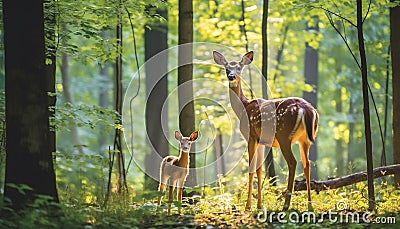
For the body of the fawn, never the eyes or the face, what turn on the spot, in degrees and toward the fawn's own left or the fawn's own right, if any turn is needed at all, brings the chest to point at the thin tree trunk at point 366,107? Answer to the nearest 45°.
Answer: approximately 45° to the fawn's own left

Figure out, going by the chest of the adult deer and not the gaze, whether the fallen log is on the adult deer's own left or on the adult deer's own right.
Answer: on the adult deer's own right

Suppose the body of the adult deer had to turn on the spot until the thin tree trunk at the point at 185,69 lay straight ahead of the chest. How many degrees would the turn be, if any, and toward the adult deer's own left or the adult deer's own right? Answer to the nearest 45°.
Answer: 0° — it already faces it

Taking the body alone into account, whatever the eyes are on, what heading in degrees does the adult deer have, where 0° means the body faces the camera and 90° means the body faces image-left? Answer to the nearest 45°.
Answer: approximately 135°

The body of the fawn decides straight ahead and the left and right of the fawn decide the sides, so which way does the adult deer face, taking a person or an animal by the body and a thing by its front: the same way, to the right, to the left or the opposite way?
the opposite way

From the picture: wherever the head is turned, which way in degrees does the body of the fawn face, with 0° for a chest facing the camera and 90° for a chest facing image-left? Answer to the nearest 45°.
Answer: approximately 315°

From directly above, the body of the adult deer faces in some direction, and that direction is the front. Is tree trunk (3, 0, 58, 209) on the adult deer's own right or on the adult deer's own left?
on the adult deer's own left

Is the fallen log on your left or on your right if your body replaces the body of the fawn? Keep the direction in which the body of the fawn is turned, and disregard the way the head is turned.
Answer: on your left

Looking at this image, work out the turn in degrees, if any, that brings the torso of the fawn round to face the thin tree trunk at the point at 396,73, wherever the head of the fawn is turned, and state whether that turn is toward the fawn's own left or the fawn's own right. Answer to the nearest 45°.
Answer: approximately 45° to the fawn's own left
